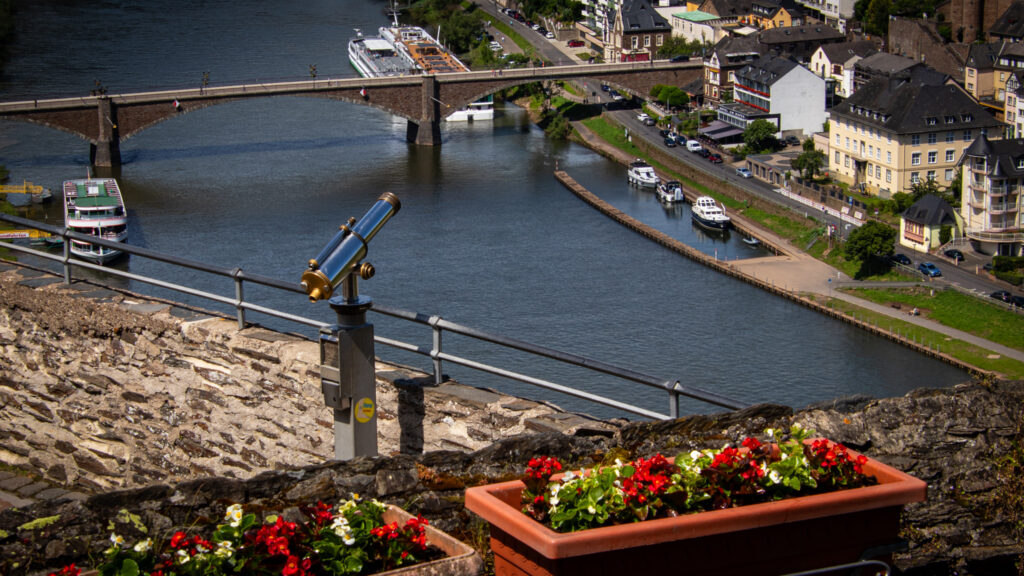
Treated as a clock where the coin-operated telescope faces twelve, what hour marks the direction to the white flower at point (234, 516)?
The white flower is roughly at 5 o'clock from the coin-operated telescope.

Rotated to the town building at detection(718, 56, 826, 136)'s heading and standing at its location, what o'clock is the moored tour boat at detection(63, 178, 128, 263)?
The moored tour boat is roughly at 12 o'clock from the town building.

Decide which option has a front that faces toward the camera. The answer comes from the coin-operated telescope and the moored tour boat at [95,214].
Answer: the moored tour boat

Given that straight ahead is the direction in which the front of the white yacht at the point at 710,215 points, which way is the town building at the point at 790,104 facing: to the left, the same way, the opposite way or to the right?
to the right

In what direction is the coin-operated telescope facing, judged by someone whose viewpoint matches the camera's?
facing away from the viewer and to the right of the viewer

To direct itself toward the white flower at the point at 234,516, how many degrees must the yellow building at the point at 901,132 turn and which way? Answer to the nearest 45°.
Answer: approximately 45° to its left

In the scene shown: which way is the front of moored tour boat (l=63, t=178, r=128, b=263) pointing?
toward the camera

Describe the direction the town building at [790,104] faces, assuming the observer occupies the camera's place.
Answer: facing the viewer and to the left of the viewer

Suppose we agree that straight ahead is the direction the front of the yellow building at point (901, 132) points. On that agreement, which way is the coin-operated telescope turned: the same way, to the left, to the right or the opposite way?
the opposite way

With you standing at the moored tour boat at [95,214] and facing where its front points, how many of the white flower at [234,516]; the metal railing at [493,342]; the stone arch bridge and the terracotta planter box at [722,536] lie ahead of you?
3

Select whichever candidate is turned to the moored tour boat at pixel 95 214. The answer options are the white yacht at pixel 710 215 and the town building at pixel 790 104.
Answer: the town building

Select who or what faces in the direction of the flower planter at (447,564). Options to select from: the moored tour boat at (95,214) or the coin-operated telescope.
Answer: the moored tour boat

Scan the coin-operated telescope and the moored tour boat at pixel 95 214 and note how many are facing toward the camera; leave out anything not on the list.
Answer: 1

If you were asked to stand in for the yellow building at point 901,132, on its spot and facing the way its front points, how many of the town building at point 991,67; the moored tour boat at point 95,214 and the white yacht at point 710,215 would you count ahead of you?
2
